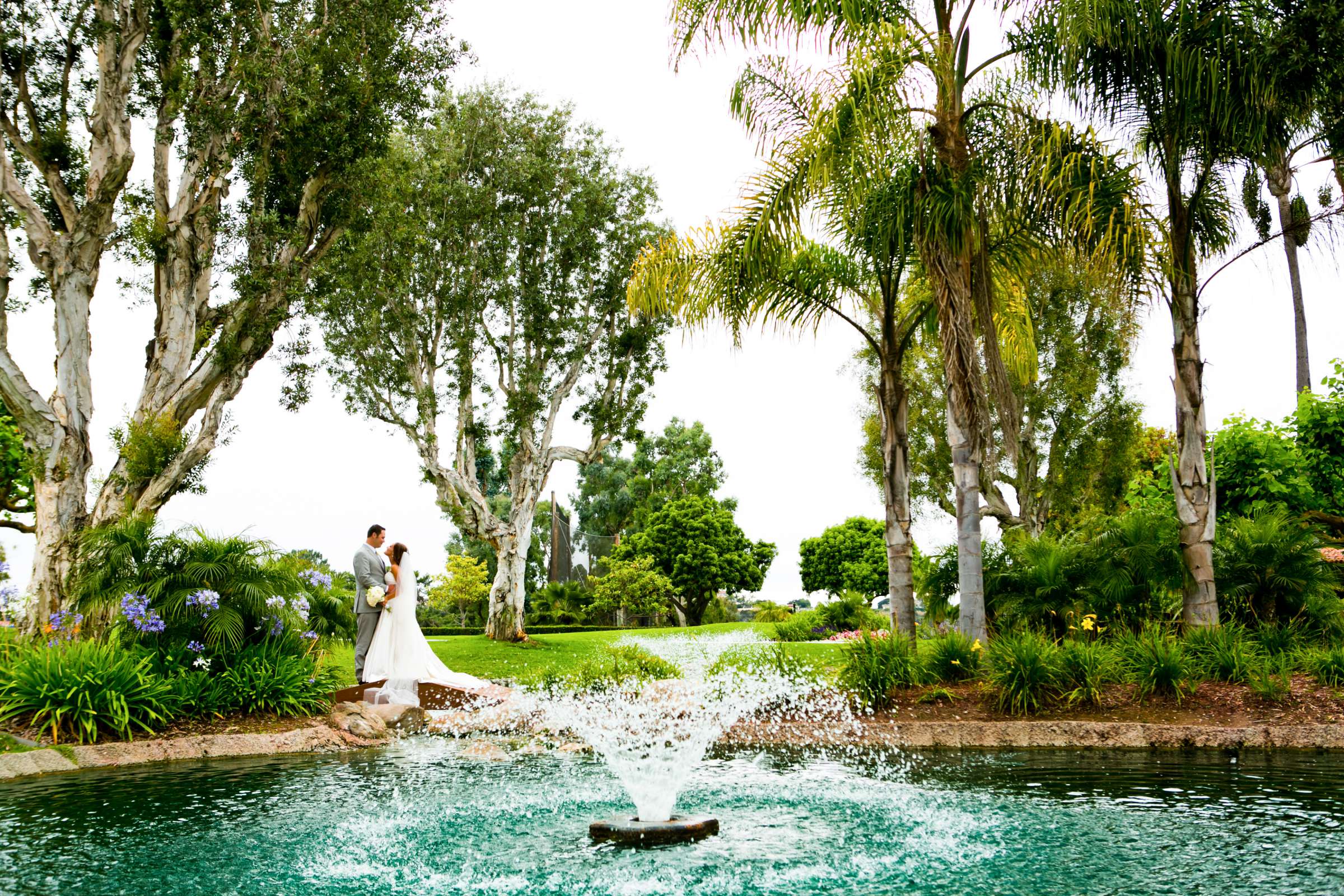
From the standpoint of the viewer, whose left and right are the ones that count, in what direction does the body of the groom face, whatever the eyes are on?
facing to the right of the viewer

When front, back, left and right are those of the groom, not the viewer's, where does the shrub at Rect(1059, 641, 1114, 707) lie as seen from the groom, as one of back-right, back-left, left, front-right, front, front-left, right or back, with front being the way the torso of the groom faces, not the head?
front-right

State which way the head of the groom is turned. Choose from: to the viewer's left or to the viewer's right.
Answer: to the viewer's right

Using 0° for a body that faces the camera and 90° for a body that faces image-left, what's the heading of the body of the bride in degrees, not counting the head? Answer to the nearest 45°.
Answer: approximately 90°

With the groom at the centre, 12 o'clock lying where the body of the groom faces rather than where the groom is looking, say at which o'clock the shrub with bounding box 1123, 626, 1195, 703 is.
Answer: The shrub is roughly at 1 o'clock from the groom.

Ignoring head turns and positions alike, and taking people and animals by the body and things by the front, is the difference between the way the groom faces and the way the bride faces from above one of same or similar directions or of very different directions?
very different directions

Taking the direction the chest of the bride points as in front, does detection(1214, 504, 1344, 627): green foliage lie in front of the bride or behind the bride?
behind

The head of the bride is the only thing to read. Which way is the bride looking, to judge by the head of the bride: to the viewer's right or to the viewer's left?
to the viewer's left

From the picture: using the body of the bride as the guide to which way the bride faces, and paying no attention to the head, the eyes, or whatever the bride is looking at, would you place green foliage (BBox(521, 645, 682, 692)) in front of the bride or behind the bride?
behind

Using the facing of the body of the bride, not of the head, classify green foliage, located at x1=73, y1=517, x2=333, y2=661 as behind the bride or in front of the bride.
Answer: in front

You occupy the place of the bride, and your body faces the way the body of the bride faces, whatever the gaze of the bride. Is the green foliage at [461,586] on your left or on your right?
on your right
